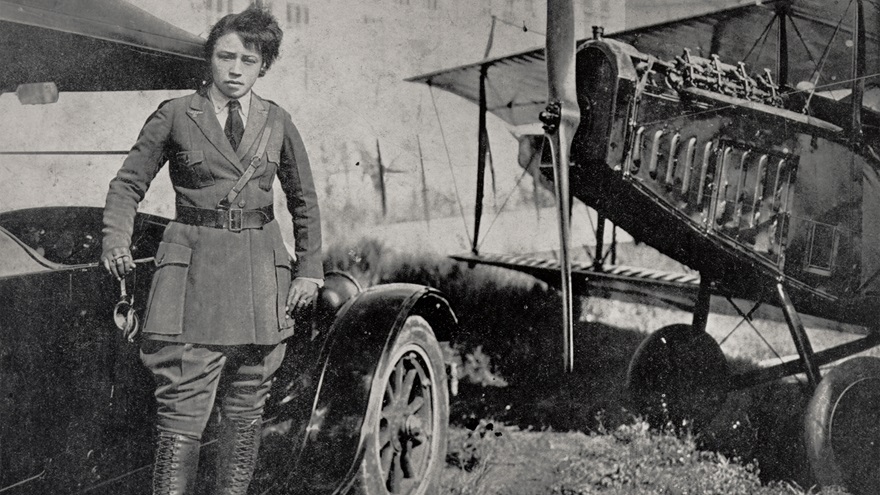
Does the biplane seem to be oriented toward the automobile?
yes

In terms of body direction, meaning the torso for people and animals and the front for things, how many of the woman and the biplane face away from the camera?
0

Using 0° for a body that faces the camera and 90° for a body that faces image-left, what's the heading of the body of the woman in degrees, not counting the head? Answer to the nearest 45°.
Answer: approximately 0°

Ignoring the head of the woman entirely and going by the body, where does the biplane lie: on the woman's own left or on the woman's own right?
on the woman's own left

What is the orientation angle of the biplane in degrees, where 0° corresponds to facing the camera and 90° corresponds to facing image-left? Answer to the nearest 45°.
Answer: approximately 45°

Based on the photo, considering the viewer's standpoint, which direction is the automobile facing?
facing away from the viewer and to the right of the viewer

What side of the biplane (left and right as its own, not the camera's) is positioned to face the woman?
front

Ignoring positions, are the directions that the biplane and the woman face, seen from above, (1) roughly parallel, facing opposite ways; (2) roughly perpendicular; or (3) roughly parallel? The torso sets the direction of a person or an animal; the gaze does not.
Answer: roughly perpendicular
